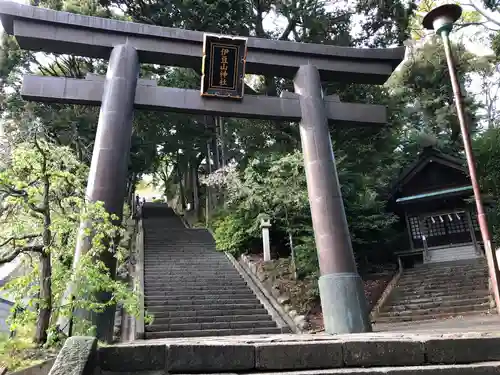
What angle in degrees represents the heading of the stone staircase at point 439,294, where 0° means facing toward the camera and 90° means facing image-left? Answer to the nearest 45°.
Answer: approximately 0°

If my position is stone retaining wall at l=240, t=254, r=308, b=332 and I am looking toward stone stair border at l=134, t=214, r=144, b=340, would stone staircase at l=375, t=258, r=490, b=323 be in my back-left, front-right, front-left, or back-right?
back-right

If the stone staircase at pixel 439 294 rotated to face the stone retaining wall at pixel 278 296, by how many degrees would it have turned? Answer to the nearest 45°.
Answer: approximately 45° to its right

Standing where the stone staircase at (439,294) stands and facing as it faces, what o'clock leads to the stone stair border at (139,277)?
The stone stair border is roughly at 2 o'clock from the stone staircase.
